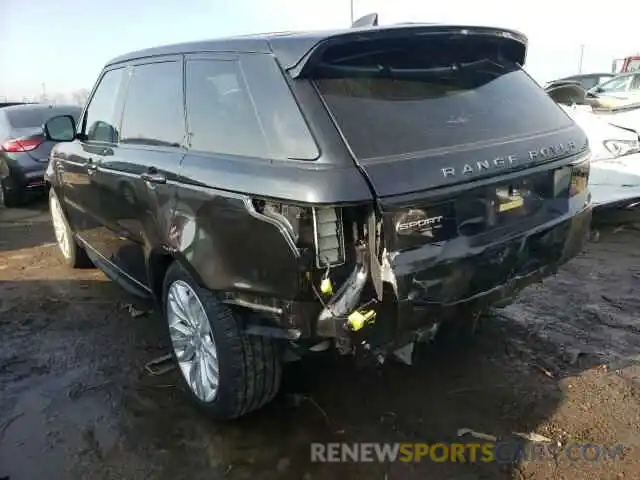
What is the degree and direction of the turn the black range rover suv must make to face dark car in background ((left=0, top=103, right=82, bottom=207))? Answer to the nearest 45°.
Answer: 0° — it already faces it

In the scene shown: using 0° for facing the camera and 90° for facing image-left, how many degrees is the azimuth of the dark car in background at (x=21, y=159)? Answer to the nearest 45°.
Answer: approximately 135°

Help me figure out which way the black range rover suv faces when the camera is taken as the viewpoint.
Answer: facing away from the viewer and to the left of the viewer

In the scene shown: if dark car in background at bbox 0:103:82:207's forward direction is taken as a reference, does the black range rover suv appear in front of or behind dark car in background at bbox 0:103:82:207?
behind
